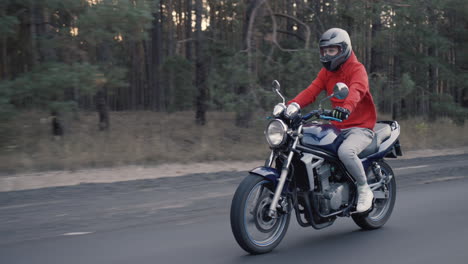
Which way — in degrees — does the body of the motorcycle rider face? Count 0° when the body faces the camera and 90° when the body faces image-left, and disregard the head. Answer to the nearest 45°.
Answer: approximately 45°

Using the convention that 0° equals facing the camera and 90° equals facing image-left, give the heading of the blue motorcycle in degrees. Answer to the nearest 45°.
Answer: approximately 45°
